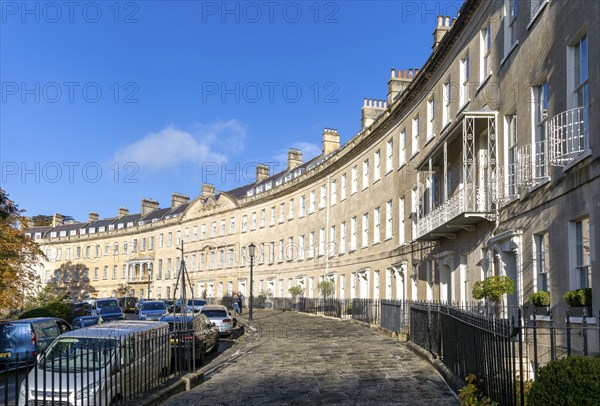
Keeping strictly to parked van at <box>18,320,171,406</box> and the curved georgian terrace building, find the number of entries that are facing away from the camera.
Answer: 0

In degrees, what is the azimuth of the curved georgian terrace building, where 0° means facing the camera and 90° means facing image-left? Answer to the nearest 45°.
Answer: approximately 45°

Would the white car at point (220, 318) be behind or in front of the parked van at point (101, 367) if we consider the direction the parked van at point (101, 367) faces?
behind

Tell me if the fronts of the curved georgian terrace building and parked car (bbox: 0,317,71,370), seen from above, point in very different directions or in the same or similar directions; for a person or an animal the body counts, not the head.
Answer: very different directions

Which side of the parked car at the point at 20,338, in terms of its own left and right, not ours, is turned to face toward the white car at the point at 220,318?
front

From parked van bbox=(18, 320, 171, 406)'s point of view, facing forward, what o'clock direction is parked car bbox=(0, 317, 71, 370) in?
parked car bbox=(0, 317, 71, 370) is roughly at 4 o'clock from parked van bbox=(18, 320, 171, 406).
